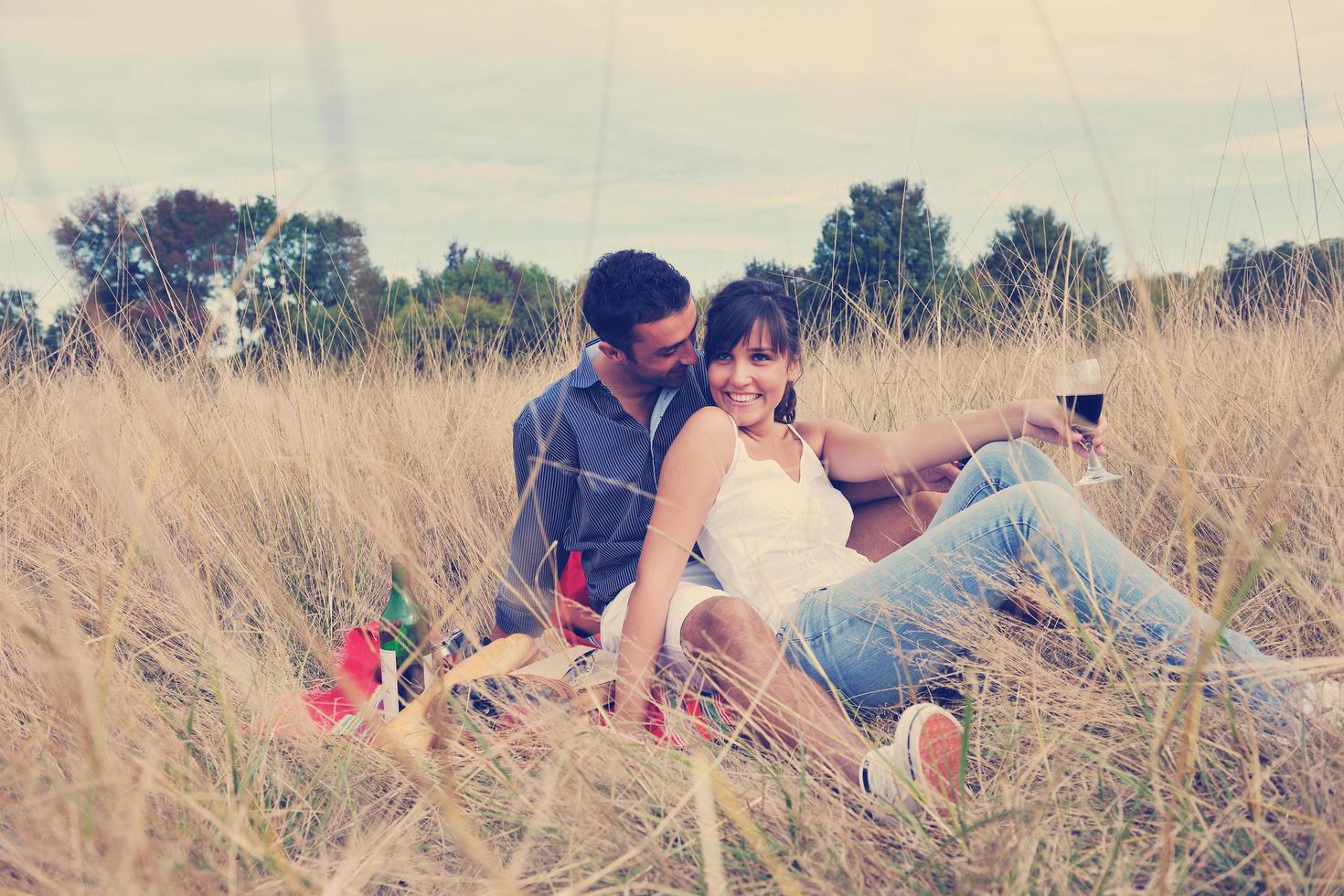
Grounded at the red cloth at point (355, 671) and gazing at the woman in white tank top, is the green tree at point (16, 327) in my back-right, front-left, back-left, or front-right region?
back-left

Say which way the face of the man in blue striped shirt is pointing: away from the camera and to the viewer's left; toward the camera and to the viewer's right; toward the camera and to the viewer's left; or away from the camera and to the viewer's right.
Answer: toward the camera and to the viewer's right

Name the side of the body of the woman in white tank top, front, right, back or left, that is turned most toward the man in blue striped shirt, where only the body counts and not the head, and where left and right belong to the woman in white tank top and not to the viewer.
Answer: back

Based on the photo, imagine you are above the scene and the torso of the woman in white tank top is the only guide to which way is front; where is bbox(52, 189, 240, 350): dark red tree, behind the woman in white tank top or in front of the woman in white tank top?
behind

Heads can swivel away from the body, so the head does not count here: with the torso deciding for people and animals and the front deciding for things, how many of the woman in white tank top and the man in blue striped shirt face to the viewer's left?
0

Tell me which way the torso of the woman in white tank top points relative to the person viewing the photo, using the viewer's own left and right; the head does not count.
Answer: facing the viewer and to the right of the viewer

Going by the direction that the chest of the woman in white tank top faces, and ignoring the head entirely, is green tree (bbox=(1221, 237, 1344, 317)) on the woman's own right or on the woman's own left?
on the woman's own left
